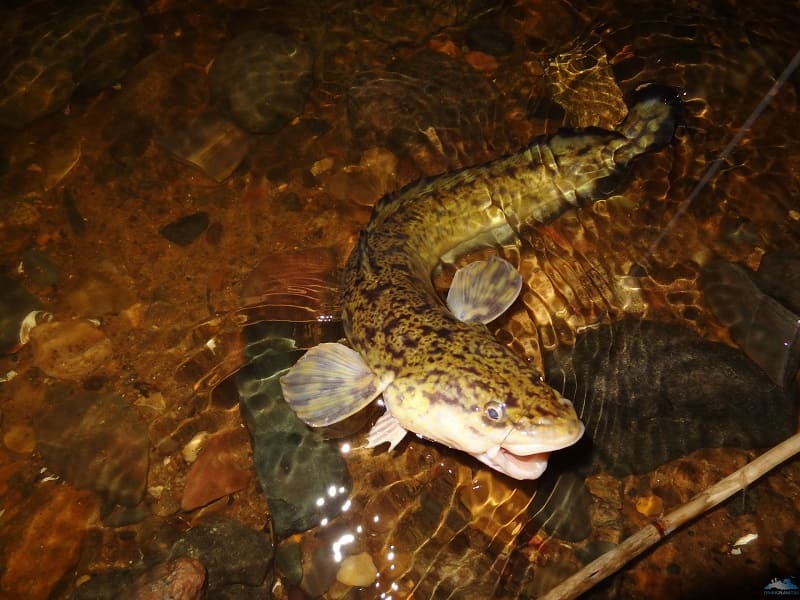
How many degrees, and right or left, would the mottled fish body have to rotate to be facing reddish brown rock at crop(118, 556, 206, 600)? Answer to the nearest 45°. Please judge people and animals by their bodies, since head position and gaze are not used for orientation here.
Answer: approximately 90° to its right

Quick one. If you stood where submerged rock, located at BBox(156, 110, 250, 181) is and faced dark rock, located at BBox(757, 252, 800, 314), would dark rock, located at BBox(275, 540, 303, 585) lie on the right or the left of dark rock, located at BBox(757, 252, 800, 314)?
right

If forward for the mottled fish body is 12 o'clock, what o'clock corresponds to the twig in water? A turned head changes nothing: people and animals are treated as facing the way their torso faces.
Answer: The twig in water is roughly at 12 o'clock from the mottled fish body.

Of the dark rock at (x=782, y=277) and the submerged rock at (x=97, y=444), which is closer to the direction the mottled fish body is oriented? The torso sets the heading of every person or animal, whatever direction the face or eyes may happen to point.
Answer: the dark rock

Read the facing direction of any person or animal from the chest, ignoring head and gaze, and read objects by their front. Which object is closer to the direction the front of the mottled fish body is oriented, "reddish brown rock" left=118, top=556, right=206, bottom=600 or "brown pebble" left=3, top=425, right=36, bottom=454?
the reddish brown rock

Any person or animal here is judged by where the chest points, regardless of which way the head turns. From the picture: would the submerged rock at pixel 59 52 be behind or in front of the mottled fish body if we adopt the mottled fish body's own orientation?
behind

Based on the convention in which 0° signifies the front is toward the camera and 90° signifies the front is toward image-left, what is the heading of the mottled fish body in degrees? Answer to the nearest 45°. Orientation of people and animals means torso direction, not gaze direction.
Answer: approximately 315°

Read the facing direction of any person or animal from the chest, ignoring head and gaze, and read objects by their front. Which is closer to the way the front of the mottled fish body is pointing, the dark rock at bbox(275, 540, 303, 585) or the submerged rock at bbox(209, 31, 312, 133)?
the dark rock

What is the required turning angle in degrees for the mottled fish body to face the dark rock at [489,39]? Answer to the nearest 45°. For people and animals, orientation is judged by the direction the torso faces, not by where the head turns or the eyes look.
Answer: approximately 135° to its left

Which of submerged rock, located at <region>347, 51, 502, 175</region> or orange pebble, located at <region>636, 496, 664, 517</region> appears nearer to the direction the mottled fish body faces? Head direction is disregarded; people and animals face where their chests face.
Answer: the orange pebble

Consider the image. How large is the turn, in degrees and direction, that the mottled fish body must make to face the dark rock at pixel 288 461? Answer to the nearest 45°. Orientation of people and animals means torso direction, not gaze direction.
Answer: approximately 90° to its right

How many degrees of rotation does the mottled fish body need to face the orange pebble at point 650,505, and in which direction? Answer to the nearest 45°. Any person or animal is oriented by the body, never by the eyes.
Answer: approximately 45° to its left

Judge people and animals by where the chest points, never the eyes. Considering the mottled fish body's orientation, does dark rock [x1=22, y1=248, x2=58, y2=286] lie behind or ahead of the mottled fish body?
behind
